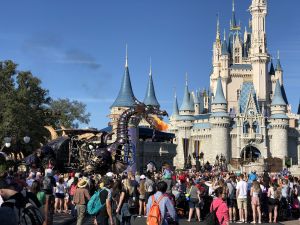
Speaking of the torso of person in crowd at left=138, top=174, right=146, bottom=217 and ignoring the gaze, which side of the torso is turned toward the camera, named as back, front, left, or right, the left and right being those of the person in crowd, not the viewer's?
back

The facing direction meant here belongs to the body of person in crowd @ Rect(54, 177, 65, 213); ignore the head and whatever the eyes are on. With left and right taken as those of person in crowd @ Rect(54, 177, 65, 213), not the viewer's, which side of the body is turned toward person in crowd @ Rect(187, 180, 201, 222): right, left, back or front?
right

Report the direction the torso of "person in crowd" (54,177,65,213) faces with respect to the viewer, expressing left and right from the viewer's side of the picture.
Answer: facing away from the viewer

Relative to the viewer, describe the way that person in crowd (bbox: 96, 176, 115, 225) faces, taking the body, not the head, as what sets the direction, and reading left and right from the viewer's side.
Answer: facing away from the viewer and to the right of the viewer

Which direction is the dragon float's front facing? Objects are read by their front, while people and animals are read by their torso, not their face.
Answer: to the viewer's right

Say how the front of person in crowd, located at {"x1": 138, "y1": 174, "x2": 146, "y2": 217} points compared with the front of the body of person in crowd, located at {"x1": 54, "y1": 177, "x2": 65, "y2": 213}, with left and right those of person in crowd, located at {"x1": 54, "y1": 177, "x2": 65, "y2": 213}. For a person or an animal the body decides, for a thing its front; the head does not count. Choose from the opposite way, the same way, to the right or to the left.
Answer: the same way

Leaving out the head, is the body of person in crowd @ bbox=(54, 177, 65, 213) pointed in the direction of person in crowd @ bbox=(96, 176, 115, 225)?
no

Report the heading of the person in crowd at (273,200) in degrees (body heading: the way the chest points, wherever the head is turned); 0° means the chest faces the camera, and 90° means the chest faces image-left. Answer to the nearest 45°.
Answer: approximately 180°

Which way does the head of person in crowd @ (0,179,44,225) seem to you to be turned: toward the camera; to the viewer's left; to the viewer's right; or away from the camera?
away from the camera

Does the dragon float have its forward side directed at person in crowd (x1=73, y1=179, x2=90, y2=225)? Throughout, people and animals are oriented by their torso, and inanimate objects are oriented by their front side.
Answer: no

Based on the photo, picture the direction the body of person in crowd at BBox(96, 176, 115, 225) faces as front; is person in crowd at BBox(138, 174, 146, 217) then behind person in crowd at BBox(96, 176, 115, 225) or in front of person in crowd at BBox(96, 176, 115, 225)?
in front

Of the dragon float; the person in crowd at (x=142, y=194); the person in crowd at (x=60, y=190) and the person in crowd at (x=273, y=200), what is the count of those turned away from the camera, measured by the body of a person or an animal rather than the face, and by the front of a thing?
3

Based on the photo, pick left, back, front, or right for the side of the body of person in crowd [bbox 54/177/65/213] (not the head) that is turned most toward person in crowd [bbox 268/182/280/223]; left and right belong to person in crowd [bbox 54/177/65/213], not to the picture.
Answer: right

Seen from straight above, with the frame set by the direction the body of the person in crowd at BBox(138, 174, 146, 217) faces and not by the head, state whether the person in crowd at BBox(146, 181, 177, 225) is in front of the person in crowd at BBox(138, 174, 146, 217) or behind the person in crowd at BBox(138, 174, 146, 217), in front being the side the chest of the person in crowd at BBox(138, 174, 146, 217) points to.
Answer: behind

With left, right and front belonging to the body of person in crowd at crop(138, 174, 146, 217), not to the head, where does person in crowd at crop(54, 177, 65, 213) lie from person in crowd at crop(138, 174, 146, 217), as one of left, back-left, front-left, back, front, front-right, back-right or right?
left

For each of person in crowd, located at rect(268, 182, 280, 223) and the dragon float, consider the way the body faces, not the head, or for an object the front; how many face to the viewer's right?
1

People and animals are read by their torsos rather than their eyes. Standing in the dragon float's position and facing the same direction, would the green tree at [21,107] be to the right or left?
on its left

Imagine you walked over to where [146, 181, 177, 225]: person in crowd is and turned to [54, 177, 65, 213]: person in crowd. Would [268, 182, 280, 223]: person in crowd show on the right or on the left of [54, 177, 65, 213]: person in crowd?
right
